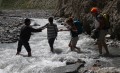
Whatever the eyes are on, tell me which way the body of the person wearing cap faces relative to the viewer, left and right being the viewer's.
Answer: facing to the left of the viewer
